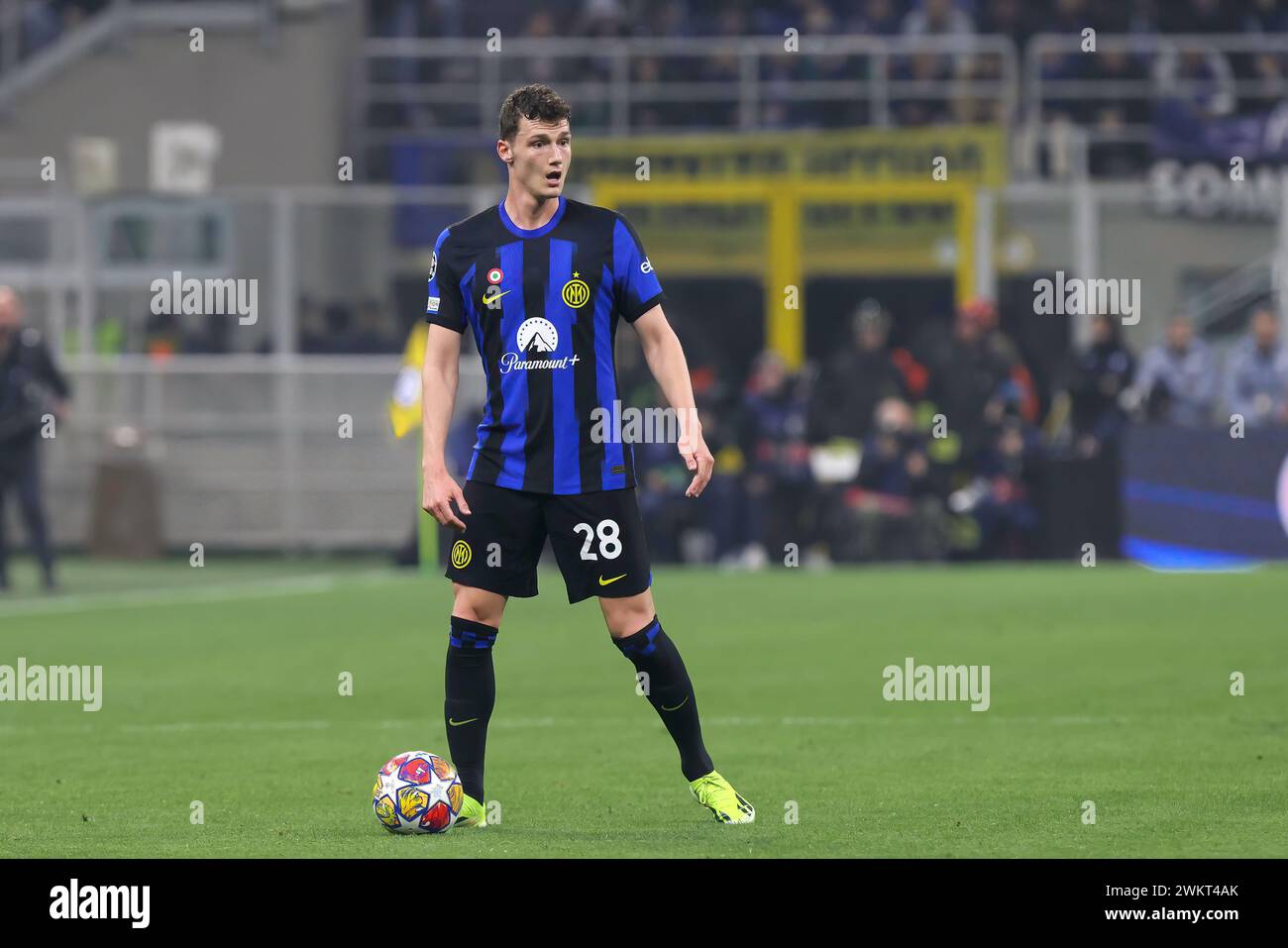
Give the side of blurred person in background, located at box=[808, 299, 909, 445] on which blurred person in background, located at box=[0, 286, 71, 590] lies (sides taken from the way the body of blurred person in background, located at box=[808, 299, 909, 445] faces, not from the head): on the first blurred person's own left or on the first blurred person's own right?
on the first blurred person's own right

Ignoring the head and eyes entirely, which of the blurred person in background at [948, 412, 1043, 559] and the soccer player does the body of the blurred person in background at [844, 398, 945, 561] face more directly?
the soccer player

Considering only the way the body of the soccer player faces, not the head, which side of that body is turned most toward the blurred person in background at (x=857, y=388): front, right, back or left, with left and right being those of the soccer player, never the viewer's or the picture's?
back

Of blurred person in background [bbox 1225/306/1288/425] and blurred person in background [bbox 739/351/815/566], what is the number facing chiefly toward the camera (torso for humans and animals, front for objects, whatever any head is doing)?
2

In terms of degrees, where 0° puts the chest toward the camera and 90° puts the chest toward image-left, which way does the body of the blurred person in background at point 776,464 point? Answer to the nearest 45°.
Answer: approximately 0°

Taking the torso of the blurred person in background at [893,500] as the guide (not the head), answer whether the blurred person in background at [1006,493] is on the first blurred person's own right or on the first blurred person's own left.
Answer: on the first blurred person's own left
